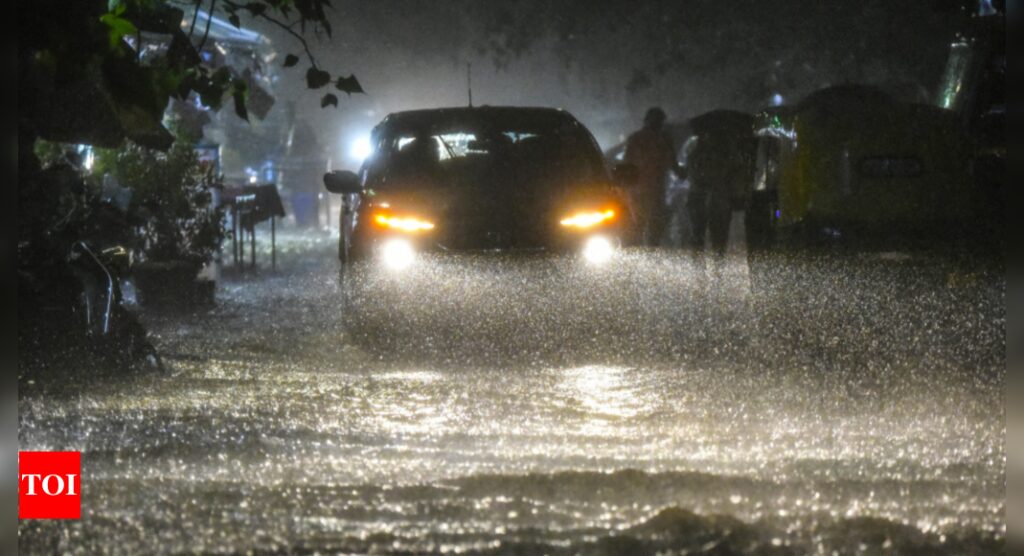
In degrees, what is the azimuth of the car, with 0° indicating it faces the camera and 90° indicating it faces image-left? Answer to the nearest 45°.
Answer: approximately 0°

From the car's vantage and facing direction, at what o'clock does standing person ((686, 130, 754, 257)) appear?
The standing person is roughly at 7 o'clock from the car.

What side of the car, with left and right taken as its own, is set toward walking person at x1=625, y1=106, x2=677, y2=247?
back

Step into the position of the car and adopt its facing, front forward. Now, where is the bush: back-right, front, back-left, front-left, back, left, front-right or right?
back-right
